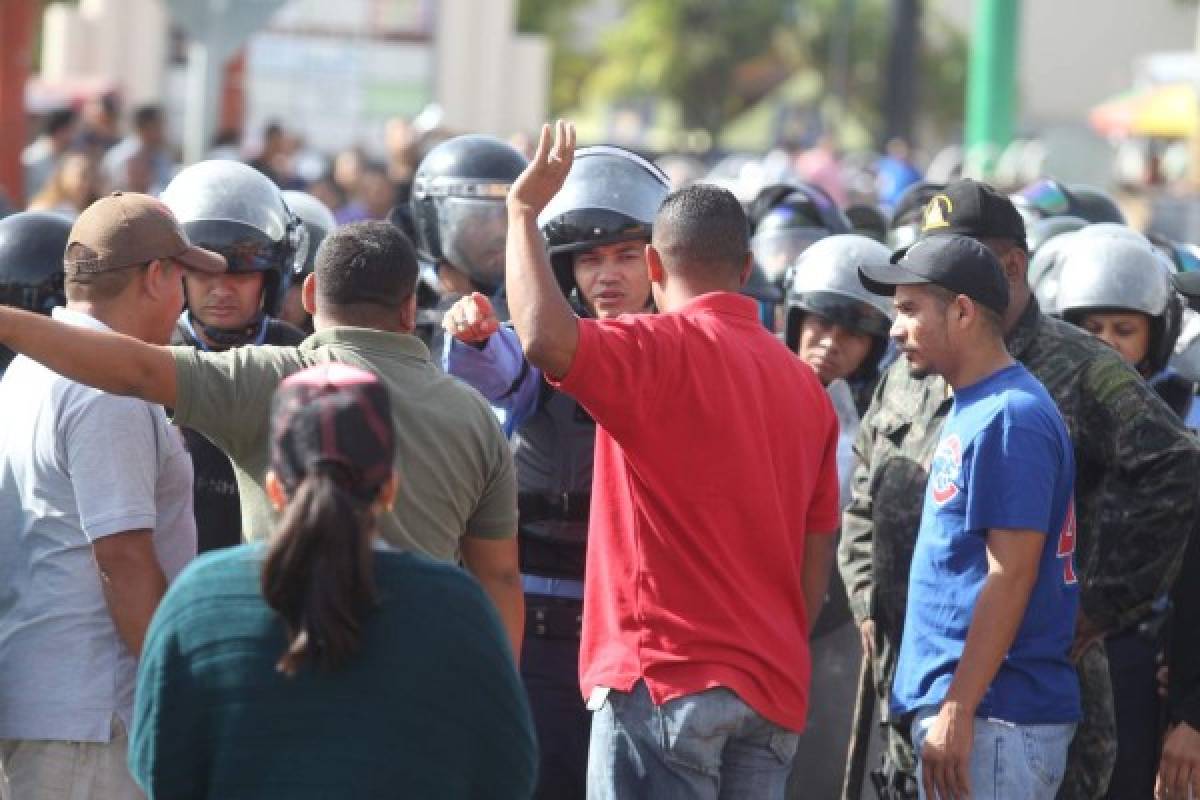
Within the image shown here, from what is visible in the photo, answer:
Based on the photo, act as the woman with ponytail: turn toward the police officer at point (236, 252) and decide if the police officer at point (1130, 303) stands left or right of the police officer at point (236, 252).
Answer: right

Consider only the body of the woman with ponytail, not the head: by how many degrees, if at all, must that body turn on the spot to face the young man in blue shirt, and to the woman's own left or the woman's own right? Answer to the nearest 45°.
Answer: approximately 45° to the woman's own right

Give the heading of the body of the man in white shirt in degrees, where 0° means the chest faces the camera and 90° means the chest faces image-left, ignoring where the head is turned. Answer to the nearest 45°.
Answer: approximately 225°

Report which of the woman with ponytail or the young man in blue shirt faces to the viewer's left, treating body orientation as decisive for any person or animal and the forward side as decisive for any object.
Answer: the young man in blue shirt

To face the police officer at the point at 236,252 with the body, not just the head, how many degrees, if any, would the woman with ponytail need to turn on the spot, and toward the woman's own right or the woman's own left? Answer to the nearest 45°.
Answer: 0° — they already face them

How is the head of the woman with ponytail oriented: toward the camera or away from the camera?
away from the camera

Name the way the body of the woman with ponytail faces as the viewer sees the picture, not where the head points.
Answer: away from the camera

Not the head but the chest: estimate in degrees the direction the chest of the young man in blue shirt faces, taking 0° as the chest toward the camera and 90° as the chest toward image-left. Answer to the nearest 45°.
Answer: approximately 90°
